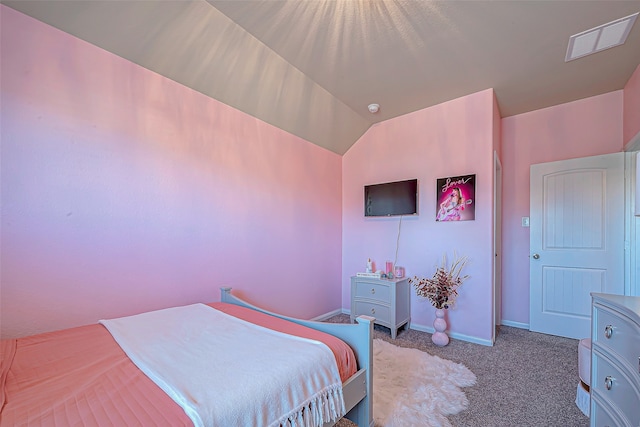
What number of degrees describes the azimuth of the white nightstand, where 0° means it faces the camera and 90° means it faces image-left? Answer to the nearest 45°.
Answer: approximately 45°

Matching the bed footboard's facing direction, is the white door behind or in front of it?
in front

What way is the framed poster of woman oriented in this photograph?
toward the camera

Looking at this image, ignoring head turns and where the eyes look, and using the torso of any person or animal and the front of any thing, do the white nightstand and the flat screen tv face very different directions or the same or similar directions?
same or similar directions

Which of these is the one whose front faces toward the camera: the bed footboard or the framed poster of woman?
the framed poster of woman

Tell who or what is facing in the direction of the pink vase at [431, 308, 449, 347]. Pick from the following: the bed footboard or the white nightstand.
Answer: the bed footboard

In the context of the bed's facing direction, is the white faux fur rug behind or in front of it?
in front

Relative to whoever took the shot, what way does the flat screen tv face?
facing the viewer and to the left of the viewer

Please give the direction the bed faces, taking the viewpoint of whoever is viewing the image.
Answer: facing away from the viewer and to the right of the viewer

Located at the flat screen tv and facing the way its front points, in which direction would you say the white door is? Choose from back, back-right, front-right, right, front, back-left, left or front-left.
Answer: back-left

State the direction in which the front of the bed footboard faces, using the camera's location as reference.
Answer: facing away from the viewer and to the right of the viewer

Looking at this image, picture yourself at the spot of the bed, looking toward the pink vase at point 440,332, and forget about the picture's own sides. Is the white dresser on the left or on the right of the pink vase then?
right

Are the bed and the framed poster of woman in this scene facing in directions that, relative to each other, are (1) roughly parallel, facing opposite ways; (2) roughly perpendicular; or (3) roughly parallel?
roughly parallel, facing opposite ways

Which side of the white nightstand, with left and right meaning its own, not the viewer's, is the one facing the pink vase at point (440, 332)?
left

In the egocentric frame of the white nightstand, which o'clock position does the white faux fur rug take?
The white faux fur rug is roughly at 10 o'clock from the white nightstand.

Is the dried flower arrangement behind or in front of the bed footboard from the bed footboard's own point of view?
in front
